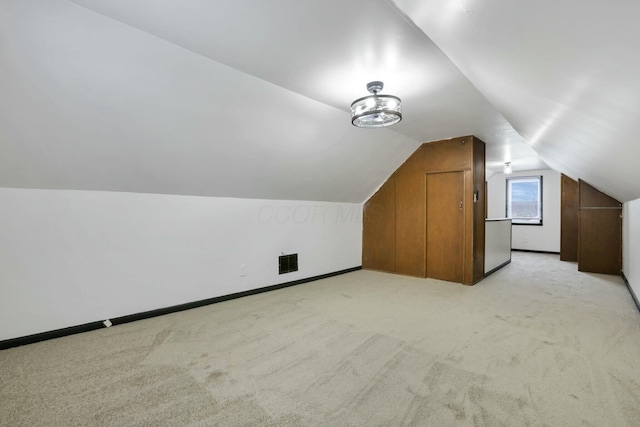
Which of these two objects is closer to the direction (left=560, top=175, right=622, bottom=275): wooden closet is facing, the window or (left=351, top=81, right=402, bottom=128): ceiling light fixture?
the ceiling light fixture

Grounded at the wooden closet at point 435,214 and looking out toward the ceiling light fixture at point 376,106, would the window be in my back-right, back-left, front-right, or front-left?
back-left

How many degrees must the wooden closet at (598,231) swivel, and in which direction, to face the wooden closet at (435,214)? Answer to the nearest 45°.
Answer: approximately 45° to its right

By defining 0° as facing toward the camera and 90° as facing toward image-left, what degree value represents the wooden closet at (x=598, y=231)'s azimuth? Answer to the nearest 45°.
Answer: approximately 0°

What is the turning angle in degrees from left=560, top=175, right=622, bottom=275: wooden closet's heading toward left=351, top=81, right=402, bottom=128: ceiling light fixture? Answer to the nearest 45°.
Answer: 0° — it already faces it

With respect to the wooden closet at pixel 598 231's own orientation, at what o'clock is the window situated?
The window is roughly at 5 o'clock from the wooden closet.
